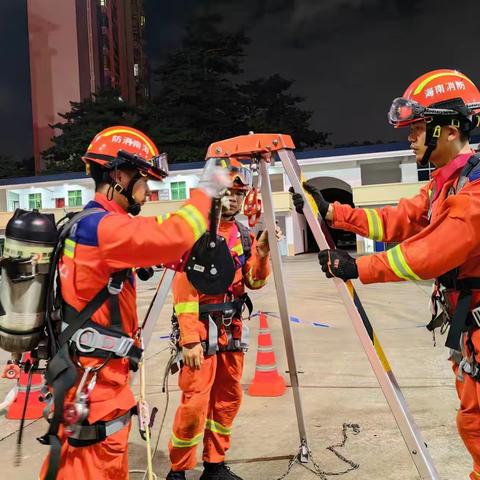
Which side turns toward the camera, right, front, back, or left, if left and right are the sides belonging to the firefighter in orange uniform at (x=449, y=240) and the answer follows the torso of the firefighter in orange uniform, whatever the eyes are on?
left

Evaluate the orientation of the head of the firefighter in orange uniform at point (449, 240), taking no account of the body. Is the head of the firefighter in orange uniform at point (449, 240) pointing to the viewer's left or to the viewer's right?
to the viewer's left

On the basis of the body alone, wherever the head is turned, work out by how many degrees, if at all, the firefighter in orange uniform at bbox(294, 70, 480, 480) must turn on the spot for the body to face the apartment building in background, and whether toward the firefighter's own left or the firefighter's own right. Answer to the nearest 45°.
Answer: approximately 45° to the firefighter's own right

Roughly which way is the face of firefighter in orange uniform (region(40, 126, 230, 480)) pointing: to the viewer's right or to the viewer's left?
to the viewer's right

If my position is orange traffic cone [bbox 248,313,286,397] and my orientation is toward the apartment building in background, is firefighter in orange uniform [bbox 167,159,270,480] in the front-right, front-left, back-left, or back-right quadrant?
back-left

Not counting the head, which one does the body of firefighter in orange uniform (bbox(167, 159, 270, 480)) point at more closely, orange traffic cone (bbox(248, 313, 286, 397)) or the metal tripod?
the metal tripod

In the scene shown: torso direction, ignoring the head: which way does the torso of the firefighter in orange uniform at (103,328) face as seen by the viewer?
to the viewer's right

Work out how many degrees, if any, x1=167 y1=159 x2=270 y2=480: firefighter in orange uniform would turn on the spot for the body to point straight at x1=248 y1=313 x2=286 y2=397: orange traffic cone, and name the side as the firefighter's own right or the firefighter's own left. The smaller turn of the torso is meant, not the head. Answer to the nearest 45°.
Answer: approximately 135° to the firefighter's own left

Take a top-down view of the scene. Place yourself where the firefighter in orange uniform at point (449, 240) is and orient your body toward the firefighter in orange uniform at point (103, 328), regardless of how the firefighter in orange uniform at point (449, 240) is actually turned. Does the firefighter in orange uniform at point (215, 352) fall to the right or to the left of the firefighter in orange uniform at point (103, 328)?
right

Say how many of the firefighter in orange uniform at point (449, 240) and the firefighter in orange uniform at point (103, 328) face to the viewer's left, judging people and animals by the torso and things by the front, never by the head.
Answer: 1

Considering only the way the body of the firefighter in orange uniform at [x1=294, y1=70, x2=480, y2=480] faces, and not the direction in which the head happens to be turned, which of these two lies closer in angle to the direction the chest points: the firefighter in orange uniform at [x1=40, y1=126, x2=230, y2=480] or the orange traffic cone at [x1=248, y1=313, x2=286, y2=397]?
the firefighter in orange uniform

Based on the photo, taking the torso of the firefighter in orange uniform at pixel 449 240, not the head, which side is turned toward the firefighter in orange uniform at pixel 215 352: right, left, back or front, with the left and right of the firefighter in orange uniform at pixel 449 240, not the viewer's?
front

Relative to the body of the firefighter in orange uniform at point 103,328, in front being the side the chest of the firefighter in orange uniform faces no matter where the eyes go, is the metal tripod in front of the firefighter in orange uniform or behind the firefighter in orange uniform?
in front

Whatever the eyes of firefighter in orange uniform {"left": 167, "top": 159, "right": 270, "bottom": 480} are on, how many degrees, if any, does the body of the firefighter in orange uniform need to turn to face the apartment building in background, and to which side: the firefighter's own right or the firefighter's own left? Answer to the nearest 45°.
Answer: approximately 135° to the firefighter's own left
